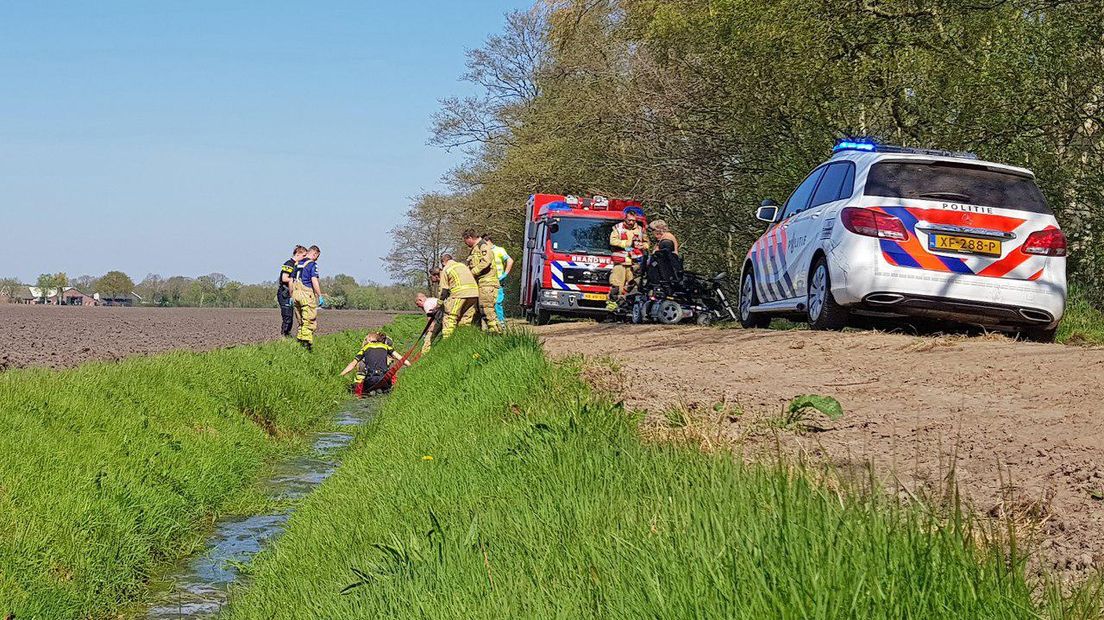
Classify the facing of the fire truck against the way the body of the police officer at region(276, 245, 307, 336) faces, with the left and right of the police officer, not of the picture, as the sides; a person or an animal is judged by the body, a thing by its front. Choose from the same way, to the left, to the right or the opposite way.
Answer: to the right

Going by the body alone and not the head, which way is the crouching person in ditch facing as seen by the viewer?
away from the camera

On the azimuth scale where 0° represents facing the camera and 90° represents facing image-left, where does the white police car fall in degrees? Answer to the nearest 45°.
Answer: approximately 135°

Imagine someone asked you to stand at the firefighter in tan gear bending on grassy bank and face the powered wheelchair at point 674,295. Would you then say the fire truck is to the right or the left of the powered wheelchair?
left

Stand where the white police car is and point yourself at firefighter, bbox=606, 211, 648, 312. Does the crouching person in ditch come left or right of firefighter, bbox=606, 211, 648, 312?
left

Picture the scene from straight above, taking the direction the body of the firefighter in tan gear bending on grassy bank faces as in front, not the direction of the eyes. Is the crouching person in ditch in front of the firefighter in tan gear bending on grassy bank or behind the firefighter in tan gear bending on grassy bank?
in front

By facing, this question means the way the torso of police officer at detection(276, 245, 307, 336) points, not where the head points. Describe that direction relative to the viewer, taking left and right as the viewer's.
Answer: facing to the right of the viewer

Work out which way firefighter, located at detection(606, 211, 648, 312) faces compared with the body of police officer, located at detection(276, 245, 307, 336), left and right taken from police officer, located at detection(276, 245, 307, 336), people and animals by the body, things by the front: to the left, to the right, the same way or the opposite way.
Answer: to the right
